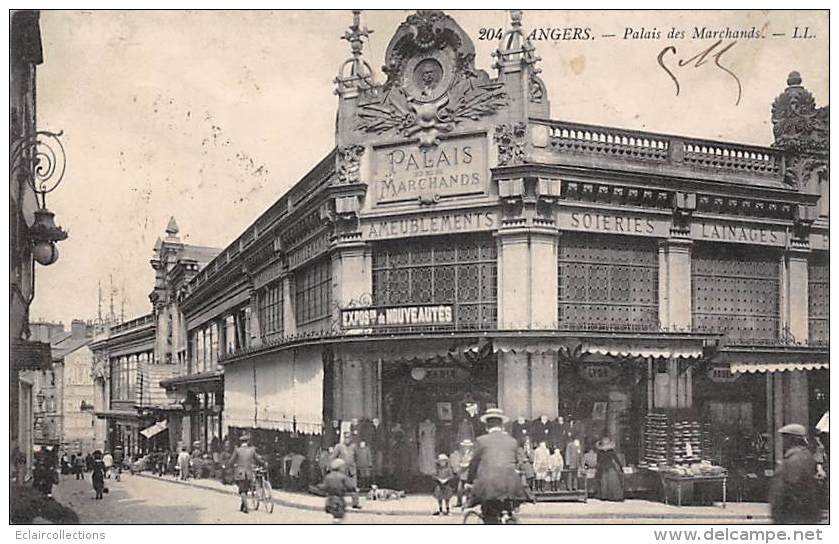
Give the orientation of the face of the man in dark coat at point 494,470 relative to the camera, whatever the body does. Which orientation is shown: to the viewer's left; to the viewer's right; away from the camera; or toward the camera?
away from the camera

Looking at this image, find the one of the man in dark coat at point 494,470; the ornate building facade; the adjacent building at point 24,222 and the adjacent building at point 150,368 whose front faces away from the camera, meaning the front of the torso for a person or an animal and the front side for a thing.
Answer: the man in dark coat

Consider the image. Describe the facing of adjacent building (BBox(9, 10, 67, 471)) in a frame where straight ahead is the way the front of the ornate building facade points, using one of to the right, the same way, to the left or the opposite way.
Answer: to the left

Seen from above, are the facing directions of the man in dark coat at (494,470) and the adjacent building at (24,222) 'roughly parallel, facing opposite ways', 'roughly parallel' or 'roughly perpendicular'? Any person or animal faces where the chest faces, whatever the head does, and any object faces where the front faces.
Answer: roughly perpendicular

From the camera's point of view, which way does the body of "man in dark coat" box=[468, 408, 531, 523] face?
away from the camera

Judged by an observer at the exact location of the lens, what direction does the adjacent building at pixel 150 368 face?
facing the viewer and to the left of the viewer

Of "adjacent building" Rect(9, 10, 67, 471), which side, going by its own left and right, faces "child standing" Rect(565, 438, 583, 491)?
front

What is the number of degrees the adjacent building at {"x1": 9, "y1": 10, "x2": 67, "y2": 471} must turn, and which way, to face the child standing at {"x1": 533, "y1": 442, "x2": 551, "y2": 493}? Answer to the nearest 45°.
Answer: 0° — it already faces them

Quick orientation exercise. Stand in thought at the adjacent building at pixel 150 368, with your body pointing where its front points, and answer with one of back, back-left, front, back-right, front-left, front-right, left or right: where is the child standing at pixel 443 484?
front-left

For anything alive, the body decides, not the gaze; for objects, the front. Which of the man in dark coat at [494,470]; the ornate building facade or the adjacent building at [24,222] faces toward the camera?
the ornate building facade

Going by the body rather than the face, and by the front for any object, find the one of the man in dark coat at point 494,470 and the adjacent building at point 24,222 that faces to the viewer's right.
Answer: the adjacent building

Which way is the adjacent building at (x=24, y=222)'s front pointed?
to the viewer's right

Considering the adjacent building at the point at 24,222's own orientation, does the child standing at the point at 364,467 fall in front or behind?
in front

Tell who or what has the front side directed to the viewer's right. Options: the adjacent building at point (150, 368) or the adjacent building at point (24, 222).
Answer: the adjacent building at point (24, 222)

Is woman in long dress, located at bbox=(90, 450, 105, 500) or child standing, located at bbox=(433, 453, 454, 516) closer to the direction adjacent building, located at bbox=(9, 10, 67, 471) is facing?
the child standing
